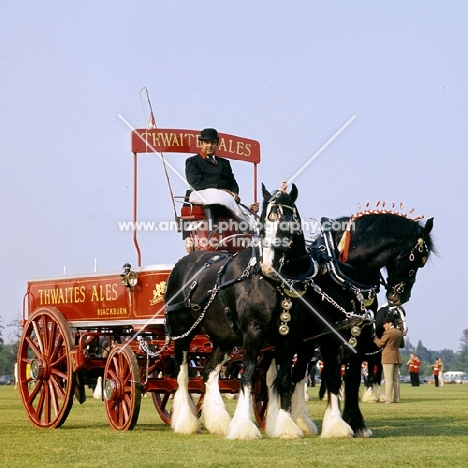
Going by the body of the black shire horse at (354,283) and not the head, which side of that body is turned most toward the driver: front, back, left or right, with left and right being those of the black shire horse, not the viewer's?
back

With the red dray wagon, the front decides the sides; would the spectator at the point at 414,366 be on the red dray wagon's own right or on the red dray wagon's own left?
on the red dray wagon's own left

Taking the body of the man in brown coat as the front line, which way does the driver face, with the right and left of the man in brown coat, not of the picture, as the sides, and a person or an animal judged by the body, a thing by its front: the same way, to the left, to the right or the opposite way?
the opposite way

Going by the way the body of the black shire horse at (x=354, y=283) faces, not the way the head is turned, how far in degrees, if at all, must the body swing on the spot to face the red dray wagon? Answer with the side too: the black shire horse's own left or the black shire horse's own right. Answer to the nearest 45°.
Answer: approximately 180°

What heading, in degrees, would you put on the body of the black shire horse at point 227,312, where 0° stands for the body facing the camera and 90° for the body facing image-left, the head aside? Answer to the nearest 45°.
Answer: approximately 315°

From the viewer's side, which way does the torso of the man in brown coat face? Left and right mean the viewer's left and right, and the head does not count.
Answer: facing away from the viewer and to the left of the viewer

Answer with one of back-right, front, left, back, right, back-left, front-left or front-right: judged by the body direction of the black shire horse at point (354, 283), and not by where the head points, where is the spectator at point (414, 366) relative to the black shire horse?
back-left

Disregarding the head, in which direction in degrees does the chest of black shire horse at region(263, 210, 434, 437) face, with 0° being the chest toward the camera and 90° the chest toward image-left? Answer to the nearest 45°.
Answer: approximately 315°

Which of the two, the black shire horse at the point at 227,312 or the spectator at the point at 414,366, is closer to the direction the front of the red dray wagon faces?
the black shire horse
